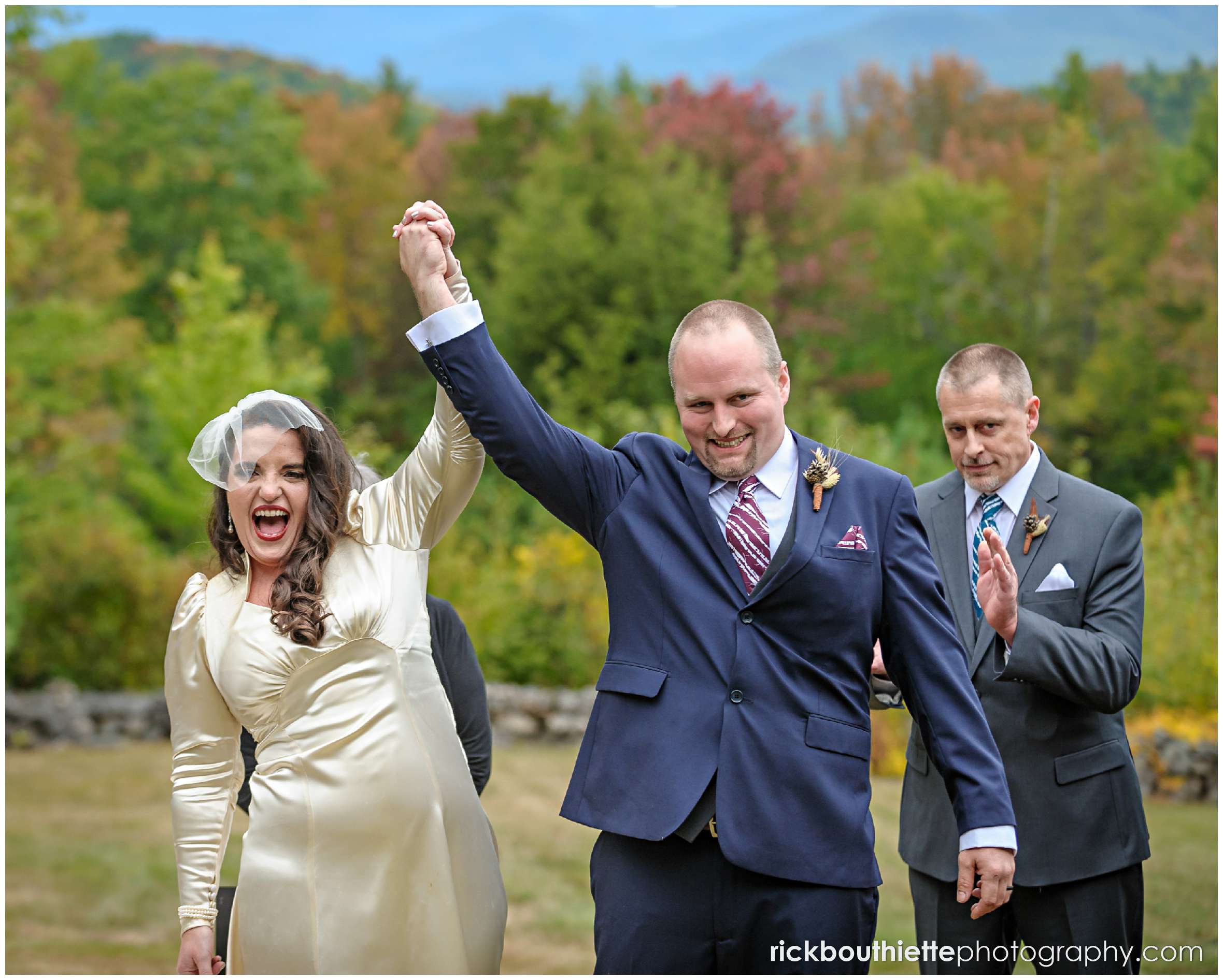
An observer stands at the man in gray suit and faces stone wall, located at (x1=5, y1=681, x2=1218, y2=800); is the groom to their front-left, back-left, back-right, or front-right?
back-left

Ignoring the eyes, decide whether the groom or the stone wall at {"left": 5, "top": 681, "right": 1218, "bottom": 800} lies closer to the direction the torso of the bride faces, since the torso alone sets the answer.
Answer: the groom

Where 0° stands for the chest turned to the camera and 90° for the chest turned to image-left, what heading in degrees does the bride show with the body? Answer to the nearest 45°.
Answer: approximately 0°

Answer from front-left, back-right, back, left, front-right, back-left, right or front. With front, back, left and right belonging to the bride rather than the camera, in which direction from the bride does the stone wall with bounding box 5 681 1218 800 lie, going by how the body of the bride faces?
back

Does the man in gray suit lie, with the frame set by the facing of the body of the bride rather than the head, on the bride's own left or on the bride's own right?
on the bride's own left

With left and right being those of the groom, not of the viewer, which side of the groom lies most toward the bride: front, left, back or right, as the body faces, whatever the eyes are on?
right

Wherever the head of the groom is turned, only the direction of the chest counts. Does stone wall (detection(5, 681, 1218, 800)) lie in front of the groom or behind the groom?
behind

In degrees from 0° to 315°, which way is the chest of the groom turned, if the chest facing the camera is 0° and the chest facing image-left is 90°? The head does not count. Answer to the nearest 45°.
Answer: approximately 0°

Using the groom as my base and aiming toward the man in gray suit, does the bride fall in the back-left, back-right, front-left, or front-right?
back-left
